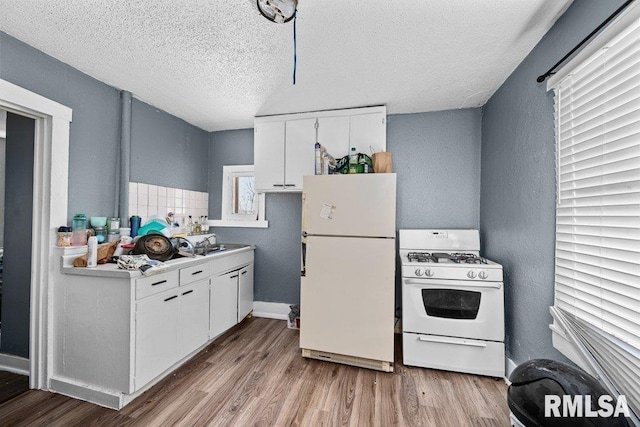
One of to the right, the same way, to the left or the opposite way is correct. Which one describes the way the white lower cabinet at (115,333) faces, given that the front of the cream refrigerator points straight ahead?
to the left

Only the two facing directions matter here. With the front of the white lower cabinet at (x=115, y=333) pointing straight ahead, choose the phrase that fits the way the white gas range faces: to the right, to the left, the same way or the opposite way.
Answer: to the right

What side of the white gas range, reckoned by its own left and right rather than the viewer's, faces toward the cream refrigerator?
right

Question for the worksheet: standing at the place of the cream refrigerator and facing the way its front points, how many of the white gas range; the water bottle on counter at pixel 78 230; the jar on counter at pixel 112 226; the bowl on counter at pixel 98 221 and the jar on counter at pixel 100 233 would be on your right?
4

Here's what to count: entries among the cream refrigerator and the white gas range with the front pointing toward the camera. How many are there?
2

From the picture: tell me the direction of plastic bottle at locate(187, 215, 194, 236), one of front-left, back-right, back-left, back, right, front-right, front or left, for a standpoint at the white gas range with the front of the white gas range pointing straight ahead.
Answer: right

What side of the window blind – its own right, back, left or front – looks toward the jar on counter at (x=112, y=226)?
front
